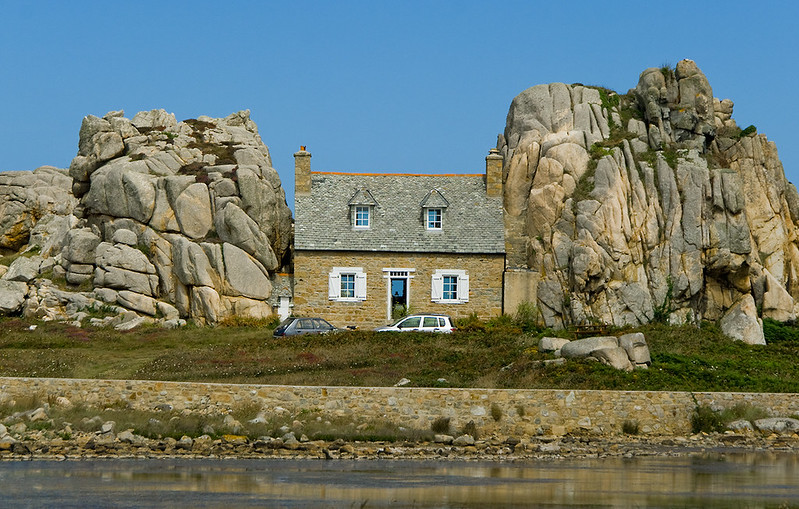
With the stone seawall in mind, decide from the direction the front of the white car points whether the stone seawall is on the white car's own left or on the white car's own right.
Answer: on the white car's own left

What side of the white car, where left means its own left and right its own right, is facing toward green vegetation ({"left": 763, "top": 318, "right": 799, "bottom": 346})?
back

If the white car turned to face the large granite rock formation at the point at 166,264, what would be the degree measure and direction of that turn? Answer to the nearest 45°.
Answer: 0° — it already faces it

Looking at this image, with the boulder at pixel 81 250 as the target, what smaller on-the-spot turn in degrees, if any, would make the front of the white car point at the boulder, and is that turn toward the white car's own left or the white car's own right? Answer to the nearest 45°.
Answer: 0° — it already faces it

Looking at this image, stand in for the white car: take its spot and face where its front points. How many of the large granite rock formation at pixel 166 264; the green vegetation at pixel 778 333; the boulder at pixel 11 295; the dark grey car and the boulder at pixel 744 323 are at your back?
2

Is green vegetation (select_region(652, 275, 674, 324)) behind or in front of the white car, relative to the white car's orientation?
behind

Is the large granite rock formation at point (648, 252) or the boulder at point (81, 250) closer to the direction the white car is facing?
the boulder

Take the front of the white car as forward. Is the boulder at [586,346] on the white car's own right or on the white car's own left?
on the white car's own left

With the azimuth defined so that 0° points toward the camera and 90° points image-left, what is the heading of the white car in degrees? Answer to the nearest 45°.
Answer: approximately 90°
